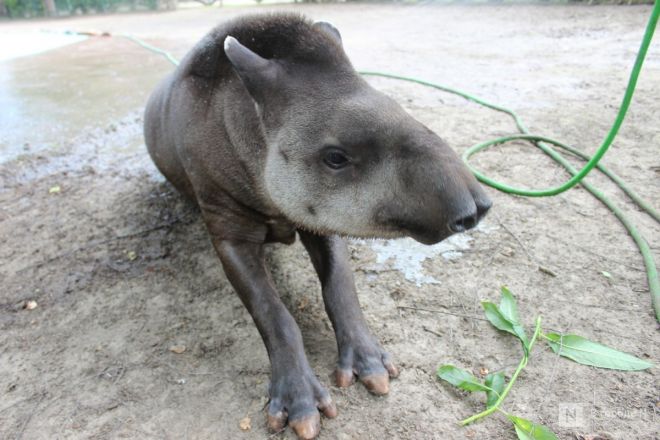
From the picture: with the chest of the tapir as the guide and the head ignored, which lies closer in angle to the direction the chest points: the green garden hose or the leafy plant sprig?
the leafy plant sprig

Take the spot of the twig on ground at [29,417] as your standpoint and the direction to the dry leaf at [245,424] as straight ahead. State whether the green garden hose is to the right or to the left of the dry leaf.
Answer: left

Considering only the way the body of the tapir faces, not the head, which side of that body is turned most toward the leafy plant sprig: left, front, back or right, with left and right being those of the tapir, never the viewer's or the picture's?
front

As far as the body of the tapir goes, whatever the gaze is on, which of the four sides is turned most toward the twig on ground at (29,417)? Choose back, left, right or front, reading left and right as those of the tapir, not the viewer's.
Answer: right

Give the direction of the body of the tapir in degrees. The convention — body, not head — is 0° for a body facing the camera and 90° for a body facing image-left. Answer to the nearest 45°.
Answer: approximately 315°
